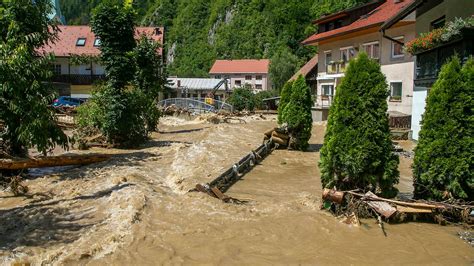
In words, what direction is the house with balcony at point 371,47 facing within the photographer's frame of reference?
facing the viewer and to the left of the viewer

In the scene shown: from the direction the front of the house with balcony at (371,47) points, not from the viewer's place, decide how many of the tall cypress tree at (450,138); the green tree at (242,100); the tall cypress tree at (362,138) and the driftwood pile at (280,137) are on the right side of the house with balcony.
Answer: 1

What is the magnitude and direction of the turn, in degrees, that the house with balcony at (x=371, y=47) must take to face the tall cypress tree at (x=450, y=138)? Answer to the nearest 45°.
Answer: approximately 45° to its left

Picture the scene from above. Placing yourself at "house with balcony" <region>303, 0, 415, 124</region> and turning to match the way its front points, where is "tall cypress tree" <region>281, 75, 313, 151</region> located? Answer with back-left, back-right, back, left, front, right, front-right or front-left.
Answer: front-left

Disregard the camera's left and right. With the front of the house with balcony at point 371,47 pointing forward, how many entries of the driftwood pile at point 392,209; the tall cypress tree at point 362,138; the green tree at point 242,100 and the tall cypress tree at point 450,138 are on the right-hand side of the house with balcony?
1

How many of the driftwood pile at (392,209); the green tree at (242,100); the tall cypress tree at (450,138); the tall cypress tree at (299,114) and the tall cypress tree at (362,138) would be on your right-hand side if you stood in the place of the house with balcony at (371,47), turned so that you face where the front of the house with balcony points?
1

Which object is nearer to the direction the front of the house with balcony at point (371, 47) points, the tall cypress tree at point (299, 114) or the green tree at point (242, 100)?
the tall cypress tree

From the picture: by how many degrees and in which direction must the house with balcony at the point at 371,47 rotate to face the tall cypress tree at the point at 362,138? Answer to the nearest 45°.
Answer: approximately 45° to its left

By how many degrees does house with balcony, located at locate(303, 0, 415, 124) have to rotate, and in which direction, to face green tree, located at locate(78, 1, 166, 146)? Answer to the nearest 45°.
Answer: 0° — it already faces it

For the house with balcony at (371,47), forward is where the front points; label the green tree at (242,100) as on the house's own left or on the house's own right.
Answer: on the house's own right

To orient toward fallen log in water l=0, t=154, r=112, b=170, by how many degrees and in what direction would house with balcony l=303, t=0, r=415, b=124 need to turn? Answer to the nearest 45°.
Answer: approximately 45° to its left
